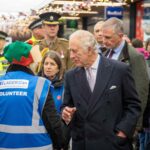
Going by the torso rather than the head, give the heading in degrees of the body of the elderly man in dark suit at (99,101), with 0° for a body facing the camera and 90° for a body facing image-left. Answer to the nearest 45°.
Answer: approximately 45°

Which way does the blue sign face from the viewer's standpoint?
toward the camera

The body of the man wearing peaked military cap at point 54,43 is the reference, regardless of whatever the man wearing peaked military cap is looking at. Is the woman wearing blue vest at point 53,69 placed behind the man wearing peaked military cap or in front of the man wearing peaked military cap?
in front

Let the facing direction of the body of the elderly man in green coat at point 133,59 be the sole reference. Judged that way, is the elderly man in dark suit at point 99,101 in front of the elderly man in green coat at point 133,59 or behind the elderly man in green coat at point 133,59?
in front

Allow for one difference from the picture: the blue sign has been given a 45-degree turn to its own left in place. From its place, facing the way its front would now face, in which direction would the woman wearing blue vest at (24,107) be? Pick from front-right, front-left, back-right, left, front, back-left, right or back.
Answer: front-right

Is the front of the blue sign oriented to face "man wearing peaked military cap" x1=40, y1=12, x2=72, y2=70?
yes

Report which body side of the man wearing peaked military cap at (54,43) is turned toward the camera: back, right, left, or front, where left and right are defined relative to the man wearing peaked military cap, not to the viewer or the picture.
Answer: front

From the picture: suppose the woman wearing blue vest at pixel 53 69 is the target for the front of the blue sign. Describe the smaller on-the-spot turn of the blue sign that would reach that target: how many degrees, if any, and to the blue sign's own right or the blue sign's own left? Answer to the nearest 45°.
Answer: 0° — it already faces them

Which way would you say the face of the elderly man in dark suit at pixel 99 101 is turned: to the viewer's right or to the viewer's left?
to the viewer's left

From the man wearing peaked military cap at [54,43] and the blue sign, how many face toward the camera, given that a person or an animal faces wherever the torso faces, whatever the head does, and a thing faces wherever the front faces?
2

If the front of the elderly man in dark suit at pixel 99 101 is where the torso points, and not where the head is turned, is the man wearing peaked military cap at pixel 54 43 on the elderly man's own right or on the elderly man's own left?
on the elderly man's own right

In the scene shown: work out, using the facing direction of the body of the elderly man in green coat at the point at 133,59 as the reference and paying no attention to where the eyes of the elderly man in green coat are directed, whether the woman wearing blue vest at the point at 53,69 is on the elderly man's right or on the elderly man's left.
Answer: on the elderly man's right

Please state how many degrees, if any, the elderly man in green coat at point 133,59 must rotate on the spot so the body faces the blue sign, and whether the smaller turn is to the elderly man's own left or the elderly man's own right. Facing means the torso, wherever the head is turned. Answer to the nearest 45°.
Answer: approximately 135° to the elderly man's own right

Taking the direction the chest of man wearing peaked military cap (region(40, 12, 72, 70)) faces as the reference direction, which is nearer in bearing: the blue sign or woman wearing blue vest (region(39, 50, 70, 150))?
the woman wearing blue vest
